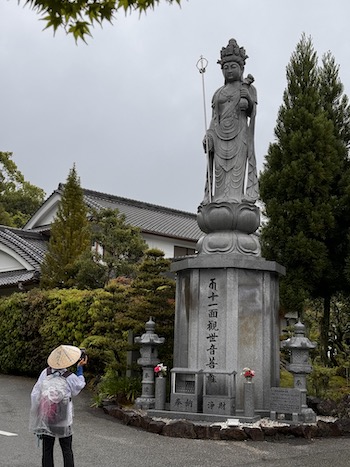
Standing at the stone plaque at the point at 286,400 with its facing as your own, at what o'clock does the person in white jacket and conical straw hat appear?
The person in white jacket and conical straw hat is roughly at 1 o'clock from the stone plaque.

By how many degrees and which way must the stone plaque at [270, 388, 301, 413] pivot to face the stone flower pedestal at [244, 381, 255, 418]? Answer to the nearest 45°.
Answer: approximately 45° to its right

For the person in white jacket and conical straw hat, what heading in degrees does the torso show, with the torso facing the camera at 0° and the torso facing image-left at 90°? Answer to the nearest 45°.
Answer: approximately 225°

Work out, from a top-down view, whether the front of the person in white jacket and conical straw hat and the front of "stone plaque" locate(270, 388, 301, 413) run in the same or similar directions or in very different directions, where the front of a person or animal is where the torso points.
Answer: very different directions

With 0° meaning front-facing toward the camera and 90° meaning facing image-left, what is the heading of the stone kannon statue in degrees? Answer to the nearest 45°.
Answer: approximately 45°

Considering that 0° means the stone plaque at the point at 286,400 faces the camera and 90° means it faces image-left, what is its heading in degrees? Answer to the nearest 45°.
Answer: approximately 0°

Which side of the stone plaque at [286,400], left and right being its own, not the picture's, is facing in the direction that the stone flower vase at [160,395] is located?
right

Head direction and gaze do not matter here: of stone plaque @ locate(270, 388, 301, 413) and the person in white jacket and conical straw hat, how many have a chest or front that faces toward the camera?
1
